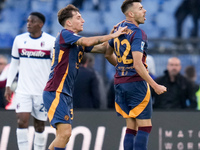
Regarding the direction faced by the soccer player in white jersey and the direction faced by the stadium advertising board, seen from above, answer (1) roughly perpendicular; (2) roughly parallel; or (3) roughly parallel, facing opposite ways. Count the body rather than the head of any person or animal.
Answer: roughly parallel

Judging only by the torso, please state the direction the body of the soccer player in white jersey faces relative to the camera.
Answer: toward the camera

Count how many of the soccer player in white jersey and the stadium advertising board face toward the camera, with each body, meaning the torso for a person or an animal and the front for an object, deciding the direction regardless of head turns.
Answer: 2

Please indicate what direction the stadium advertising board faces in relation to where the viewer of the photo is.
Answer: facing the viewer
